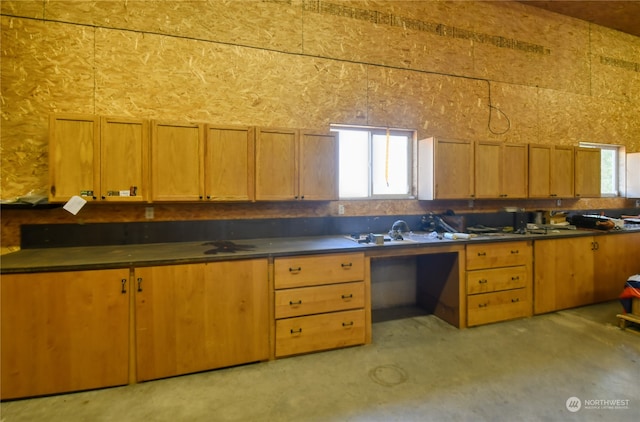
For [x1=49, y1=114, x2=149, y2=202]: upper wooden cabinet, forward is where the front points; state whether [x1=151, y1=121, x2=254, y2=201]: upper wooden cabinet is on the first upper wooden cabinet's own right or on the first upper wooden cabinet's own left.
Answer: on the first upper wooden cabinet's own left

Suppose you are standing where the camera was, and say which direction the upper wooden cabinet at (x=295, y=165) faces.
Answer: facing the viewer

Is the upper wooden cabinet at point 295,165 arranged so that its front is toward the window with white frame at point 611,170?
no

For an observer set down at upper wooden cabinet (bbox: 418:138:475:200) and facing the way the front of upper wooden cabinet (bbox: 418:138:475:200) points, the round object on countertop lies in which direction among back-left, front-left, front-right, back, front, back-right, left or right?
right

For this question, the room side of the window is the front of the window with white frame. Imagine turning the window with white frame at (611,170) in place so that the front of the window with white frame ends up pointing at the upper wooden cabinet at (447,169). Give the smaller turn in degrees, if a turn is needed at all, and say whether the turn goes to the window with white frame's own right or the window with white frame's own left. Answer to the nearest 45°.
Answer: approximately 90° to the window with white frame's own right

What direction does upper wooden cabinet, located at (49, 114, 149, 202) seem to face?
toward the camera

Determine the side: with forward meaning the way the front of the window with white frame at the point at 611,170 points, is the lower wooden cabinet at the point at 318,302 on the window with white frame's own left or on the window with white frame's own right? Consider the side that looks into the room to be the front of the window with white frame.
on the window with white frame's own right

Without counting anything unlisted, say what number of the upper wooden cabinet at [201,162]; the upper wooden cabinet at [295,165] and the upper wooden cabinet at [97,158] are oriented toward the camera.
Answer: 3

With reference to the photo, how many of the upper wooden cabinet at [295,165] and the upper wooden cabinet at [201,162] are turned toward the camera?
2

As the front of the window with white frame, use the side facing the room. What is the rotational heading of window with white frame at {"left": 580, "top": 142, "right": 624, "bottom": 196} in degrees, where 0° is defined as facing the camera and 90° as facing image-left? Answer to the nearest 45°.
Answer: approximately 315°

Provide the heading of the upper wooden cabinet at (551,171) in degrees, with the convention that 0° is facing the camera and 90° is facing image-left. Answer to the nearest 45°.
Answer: approximately 315°

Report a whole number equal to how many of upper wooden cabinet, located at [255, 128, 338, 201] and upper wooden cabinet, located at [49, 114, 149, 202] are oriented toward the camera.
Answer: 2

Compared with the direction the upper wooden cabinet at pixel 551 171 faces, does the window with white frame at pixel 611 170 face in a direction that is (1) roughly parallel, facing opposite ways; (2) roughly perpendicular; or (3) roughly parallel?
roughly parallel

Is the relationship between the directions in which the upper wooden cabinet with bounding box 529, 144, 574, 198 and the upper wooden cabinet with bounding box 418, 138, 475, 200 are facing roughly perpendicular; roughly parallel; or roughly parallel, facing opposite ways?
roughly parallel

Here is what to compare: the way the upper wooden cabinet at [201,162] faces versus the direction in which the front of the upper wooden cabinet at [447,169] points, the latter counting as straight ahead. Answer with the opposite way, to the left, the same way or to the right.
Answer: the same way
